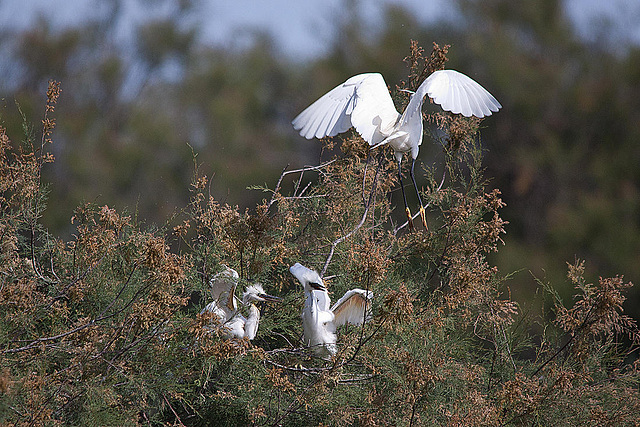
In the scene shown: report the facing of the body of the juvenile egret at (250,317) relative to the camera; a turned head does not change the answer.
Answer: to the viewer's right
